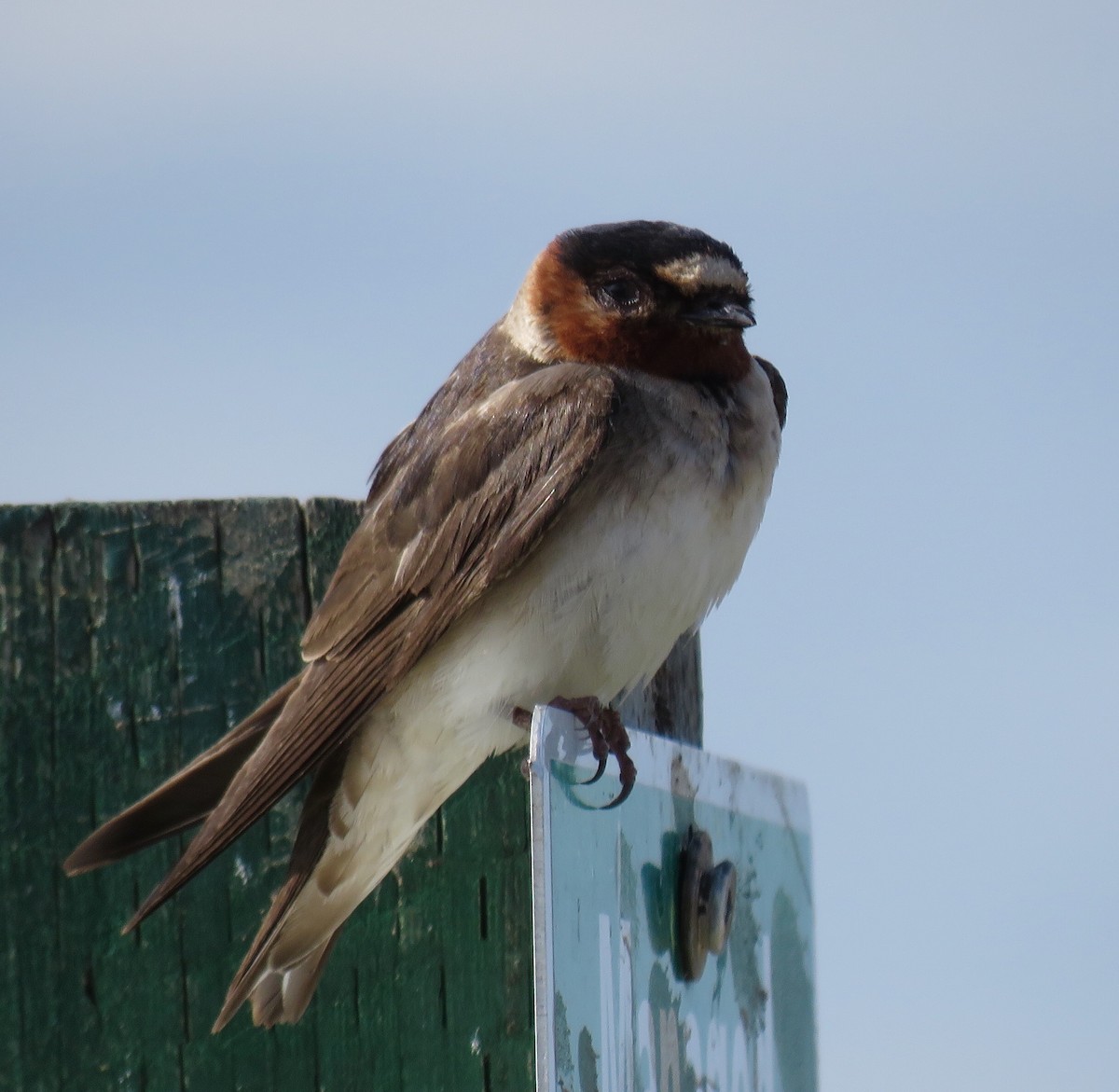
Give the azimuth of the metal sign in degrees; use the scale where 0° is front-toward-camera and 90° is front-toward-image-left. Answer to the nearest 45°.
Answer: approximately 315°

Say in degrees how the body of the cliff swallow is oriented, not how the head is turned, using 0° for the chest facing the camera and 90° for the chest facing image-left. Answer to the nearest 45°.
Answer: approximately 315°
